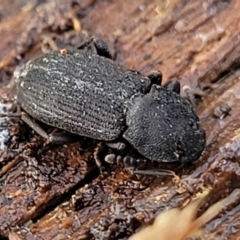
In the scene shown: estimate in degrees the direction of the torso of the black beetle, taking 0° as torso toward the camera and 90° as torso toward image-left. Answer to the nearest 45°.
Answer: approximately 315°
